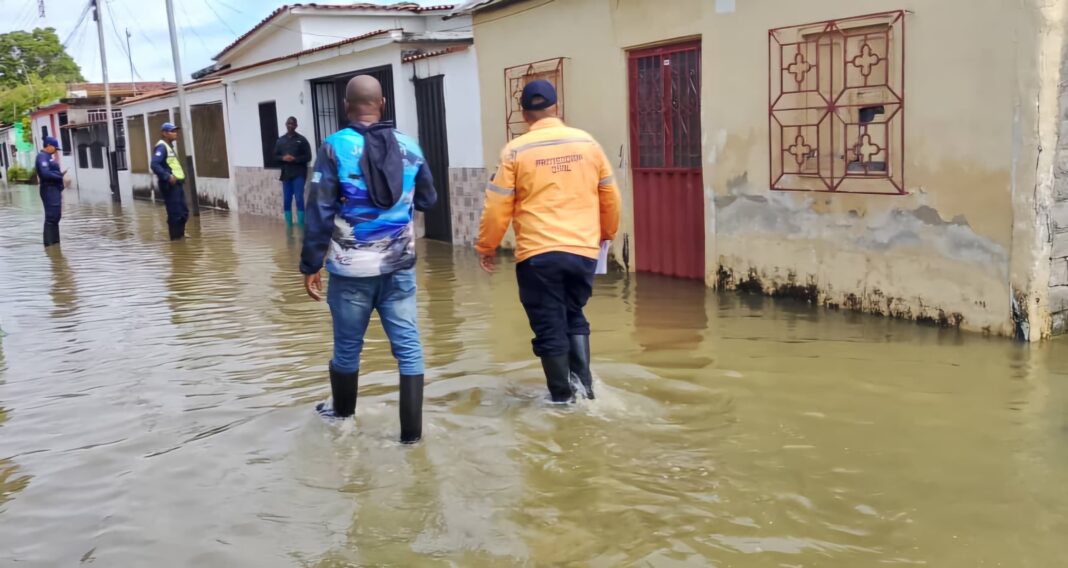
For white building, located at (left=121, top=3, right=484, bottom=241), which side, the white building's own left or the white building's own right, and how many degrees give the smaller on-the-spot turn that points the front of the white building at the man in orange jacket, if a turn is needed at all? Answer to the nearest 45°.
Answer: approximately 45° to the white building's own left

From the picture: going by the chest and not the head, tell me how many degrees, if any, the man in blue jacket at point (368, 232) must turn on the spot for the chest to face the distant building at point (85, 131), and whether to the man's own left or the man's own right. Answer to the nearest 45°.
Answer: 0° — they already face it

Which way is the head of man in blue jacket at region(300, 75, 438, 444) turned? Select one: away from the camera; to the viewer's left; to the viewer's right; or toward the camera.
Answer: away from the camera

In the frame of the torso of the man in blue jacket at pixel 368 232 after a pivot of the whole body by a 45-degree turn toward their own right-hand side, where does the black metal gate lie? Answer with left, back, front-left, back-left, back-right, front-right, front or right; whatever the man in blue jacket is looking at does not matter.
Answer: front-left

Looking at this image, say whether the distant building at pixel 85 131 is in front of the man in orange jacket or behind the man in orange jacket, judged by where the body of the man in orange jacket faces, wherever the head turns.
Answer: in front

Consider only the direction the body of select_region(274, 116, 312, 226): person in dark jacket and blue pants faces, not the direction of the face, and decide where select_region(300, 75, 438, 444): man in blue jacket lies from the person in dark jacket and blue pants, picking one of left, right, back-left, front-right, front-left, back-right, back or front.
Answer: front

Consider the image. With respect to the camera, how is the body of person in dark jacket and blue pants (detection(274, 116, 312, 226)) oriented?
toward the camera

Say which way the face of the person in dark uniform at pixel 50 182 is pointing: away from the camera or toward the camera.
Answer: toward the camera

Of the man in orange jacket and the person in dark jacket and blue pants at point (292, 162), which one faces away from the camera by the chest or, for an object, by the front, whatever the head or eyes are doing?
the man in orange jacket

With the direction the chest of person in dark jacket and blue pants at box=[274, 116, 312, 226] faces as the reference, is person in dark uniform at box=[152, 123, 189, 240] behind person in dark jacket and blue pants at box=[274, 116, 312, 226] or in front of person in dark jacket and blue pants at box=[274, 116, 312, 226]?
in front

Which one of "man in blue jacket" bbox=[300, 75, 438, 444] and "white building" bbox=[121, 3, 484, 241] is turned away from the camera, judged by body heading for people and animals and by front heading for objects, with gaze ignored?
the man in blue jacket

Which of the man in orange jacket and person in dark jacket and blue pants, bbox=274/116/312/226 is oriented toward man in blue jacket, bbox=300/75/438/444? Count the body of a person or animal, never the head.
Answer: the person in dark jacket and blue pants

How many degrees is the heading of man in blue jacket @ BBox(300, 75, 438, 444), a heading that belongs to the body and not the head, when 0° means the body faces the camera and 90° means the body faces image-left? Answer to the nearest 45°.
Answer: approximately 180°

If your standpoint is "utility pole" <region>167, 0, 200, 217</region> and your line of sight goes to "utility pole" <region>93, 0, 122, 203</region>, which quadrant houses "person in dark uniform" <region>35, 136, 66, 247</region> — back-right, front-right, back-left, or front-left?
back-left

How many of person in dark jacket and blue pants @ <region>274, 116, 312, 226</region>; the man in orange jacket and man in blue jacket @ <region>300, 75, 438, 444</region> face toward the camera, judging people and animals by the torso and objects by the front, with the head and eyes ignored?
1

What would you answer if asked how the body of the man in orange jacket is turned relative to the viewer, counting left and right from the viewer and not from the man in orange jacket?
facing away from the viewer

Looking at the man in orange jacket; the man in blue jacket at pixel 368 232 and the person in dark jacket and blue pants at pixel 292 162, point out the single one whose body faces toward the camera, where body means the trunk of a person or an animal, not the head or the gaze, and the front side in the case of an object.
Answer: the person in dark jacket and blue pants

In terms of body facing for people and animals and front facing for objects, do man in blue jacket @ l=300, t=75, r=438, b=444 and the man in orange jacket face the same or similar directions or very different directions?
same or similar directions
